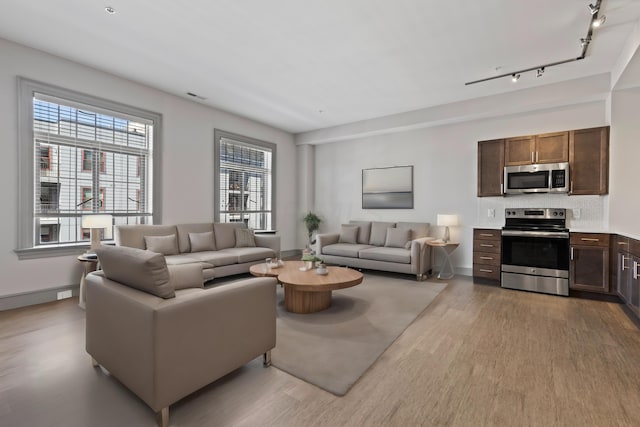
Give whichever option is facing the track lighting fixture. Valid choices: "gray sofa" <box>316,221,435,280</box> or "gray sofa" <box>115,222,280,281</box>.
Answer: "gray sofa" <box>115,222,280,281</box>

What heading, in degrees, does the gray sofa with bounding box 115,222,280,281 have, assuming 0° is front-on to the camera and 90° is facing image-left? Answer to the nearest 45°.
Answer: approximately 315°

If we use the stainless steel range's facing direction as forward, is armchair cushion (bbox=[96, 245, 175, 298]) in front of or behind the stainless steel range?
in front

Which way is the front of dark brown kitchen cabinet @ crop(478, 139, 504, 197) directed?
toward the camera

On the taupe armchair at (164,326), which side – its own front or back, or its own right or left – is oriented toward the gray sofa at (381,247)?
front

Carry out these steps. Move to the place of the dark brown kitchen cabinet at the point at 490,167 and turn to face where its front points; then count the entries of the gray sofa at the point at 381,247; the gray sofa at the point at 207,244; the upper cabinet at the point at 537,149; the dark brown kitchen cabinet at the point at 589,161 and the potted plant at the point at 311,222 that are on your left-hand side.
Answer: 2

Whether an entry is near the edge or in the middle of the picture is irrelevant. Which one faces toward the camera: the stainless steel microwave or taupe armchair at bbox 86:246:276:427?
the stainless steel microwave

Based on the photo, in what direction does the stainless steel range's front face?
toward the camera

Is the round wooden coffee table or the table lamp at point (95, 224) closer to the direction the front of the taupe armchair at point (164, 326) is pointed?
the round wooden coffee table

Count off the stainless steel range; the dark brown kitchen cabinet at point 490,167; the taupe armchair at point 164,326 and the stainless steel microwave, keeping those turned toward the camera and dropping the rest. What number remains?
3

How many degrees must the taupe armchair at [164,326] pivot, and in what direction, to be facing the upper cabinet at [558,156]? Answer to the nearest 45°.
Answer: approximately 45° to its right

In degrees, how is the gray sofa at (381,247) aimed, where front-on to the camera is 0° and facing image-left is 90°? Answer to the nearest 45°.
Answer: approximately 45°

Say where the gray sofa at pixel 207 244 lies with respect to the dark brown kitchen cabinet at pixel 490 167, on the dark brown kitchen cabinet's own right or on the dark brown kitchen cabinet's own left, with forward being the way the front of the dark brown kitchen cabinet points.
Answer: on the dark brown kitchen cabinet's own right

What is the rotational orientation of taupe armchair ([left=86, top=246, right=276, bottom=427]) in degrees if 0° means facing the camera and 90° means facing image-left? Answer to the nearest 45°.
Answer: approximately 225°

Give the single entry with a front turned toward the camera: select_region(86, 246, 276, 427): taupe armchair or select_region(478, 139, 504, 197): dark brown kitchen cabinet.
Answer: the dark brown kitchen cabinet

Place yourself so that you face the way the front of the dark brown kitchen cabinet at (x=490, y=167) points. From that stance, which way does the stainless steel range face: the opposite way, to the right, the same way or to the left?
the same way

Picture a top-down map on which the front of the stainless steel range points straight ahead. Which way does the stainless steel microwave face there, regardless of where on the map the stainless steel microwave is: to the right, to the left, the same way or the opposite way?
the same way
